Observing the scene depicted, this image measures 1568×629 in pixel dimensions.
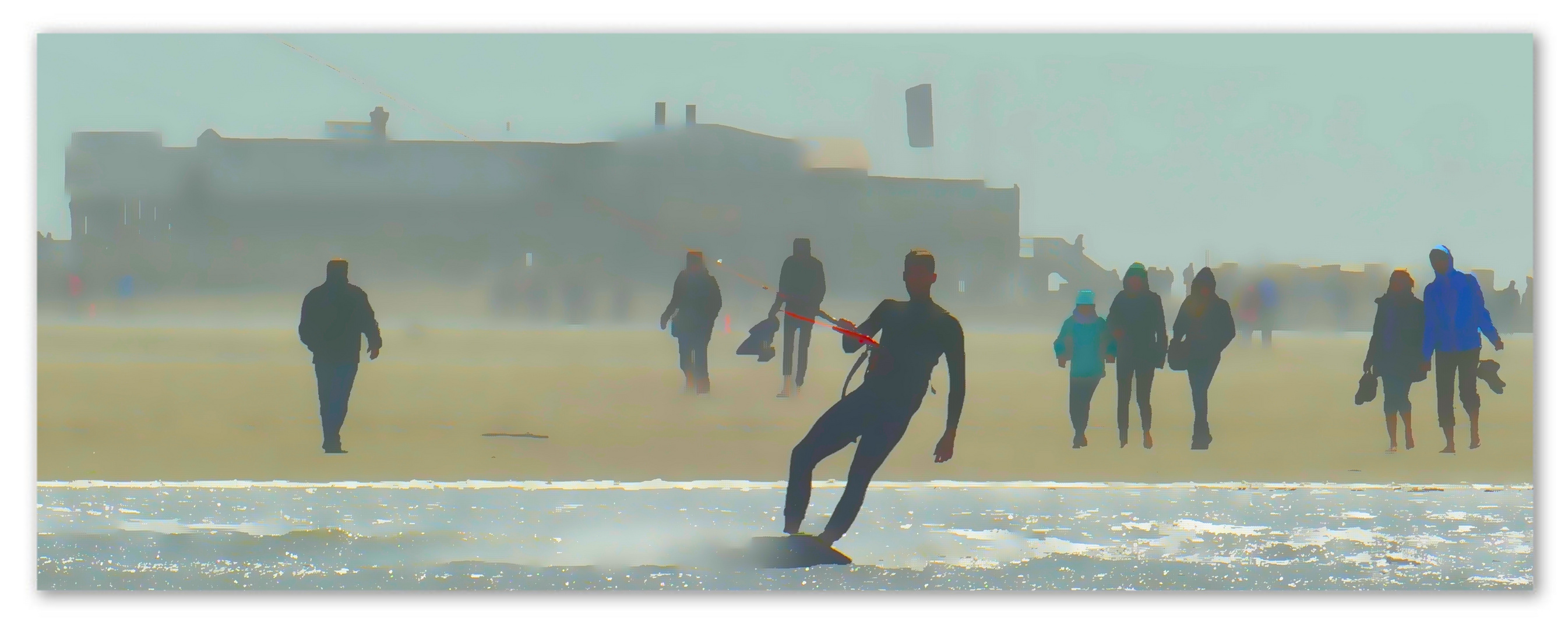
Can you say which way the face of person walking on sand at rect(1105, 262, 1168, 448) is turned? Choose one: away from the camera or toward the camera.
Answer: toward the camera

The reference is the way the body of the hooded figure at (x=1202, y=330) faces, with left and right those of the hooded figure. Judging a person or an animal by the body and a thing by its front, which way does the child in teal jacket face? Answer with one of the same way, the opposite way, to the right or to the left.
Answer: the same way

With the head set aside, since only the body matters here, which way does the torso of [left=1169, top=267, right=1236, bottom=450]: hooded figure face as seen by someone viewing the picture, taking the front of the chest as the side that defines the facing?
toward the camera

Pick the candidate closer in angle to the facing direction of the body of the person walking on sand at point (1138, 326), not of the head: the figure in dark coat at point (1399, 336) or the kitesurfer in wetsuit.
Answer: the kitesurfer in wetsuit

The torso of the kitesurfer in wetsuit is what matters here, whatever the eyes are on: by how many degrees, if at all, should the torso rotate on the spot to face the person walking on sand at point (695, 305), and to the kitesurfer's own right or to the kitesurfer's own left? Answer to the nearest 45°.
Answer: approximately 135° to the kitesurfer's own right

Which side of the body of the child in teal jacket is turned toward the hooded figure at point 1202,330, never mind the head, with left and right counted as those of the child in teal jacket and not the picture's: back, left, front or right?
left

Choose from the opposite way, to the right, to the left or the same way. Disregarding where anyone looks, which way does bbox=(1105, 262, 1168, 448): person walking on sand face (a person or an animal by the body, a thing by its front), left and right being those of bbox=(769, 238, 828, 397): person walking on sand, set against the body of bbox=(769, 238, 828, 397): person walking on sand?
the same way

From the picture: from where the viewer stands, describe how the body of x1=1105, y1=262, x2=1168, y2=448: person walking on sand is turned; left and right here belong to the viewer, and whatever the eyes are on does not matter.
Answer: facing the viewer

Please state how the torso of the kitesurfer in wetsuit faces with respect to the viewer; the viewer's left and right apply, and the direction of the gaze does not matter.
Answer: facing the viewer and to the left of the viewer

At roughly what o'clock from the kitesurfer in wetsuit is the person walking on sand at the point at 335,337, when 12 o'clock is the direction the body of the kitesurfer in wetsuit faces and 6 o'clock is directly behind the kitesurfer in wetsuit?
The person walking on sand is roughly at 3 o'clock from the kitesurfer in wetsuit.

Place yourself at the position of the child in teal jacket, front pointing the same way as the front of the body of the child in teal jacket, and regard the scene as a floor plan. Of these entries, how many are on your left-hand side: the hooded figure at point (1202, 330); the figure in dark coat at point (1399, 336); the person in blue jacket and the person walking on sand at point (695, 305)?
3

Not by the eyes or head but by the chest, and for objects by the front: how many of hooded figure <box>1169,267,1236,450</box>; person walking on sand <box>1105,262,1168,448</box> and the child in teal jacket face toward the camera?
3

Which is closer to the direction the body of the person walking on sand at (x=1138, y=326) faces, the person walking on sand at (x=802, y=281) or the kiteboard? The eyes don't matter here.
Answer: the kiteboard

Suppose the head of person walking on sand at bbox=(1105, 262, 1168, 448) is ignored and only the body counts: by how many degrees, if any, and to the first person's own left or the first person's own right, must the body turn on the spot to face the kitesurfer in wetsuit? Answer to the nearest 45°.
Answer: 0° — they already face them

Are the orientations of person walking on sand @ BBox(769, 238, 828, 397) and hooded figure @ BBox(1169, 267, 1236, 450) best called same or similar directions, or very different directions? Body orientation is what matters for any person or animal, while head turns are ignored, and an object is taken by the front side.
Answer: same or similar directions

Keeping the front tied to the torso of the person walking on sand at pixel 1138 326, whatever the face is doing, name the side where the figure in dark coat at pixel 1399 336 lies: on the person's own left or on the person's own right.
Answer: on the person's own left
